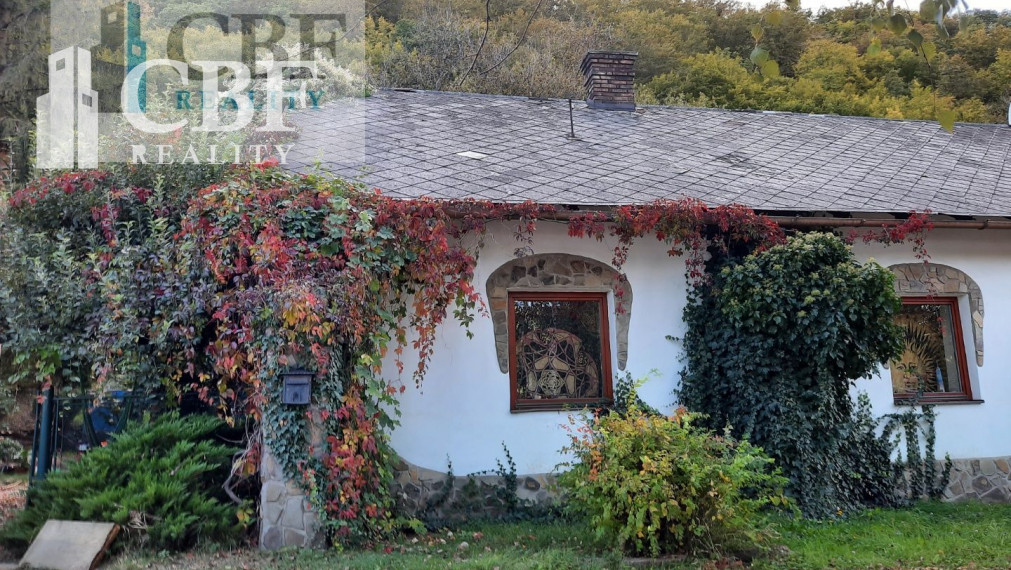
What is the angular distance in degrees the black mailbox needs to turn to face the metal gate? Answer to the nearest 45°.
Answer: approximately 135° to its right

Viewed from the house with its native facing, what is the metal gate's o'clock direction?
The metal gate is roughly at 2 o'clock from the house.

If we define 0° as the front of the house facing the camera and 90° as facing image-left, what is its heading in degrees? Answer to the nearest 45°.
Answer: approximately 0°

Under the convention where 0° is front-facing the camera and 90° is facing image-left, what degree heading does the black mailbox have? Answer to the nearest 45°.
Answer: approximately 0°
